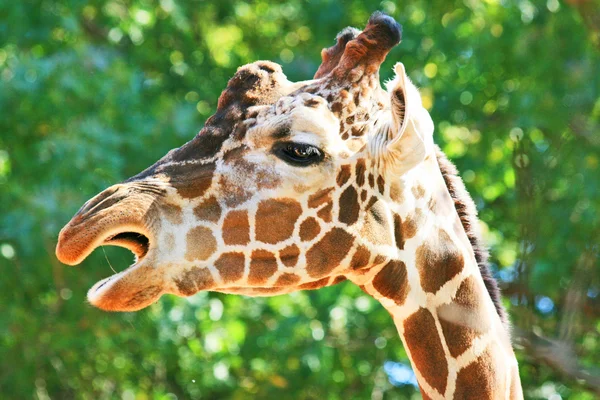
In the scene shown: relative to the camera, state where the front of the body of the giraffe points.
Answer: to the viewer's left
